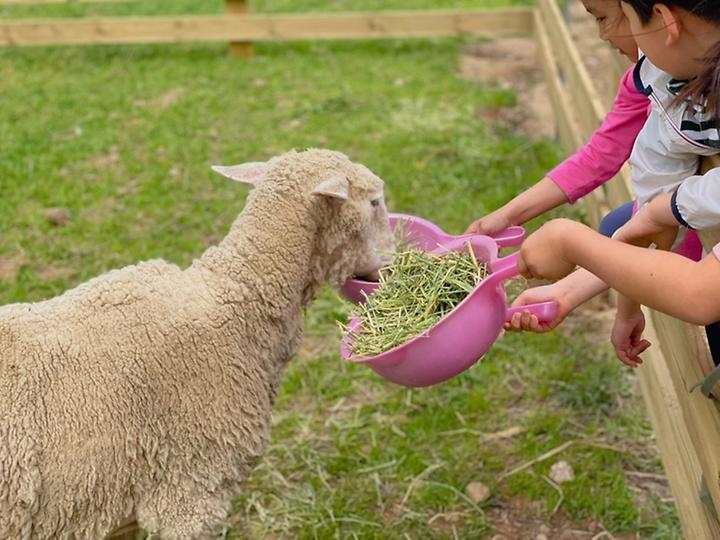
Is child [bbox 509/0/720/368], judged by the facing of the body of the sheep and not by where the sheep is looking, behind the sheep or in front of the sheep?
in front

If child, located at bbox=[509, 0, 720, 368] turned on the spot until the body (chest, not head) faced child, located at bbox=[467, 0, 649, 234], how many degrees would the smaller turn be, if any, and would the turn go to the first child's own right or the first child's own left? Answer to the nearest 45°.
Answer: approximately 90° to the first child's own right

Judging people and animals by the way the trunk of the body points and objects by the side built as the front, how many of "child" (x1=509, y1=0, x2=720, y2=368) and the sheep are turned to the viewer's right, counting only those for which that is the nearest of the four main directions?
1

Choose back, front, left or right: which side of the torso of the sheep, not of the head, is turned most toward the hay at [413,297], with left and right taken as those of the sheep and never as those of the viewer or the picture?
front

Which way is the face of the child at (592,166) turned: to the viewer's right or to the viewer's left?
to the viewer's left

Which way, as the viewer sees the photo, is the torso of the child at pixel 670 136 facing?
to the viewer's left

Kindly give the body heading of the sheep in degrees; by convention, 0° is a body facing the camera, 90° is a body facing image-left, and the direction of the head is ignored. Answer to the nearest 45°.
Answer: approximately 270°

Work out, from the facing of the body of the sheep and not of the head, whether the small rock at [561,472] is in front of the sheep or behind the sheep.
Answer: in front

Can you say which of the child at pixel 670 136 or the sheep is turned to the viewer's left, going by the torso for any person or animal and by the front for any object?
the child
